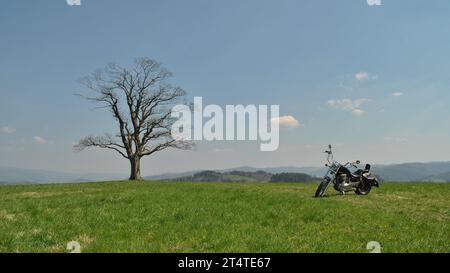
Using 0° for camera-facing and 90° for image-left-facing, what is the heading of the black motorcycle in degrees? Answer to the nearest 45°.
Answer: approximately 45°
